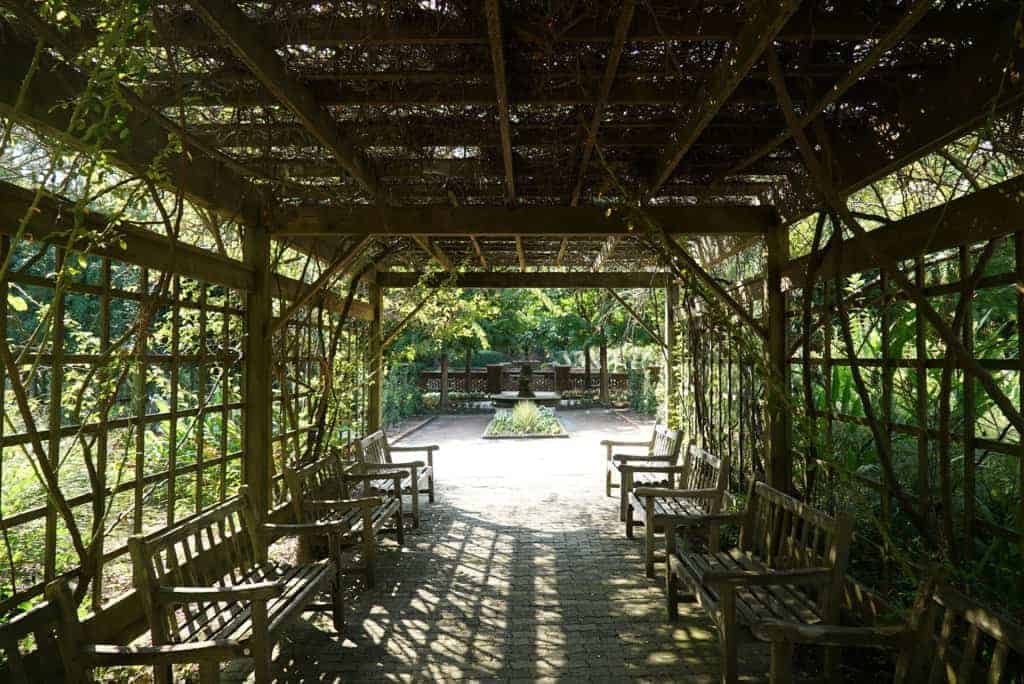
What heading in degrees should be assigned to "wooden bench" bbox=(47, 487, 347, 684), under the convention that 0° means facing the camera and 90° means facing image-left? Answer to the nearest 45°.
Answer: approximately 315°

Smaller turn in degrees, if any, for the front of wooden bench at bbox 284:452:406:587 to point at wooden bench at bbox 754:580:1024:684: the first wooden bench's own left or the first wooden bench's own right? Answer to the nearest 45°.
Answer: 0° — it already faces it

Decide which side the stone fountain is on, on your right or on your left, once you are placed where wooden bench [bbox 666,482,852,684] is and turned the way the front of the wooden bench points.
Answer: on your right

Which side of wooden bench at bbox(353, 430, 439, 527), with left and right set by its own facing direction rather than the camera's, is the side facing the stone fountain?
left

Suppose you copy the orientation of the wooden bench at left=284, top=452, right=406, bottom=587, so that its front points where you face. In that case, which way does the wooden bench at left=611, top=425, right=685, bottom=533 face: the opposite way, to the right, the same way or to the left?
the opposite way

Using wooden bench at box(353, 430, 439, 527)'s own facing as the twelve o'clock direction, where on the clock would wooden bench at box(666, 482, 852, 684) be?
wooden bench at box(666, 482, 852, 684) is roughly at 2 o'clock from wooden bench at box(353, 430, 439, 527).

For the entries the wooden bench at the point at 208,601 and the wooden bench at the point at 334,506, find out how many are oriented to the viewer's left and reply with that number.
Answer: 0

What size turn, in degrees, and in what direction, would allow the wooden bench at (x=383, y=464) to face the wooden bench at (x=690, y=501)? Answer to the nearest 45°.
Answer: approximately 45° to its right

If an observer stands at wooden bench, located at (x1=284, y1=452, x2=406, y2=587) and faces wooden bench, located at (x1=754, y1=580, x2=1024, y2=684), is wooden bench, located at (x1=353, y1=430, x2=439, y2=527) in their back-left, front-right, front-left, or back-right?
back-left

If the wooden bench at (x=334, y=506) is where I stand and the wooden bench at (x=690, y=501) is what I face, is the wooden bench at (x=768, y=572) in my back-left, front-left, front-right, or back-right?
front-right

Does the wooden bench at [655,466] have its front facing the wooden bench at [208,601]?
no

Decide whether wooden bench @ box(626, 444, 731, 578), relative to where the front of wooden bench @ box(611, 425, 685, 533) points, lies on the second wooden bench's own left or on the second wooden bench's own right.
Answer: on the second wooden bench's own left

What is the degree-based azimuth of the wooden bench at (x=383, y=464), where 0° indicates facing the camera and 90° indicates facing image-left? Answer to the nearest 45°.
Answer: approximately 270°

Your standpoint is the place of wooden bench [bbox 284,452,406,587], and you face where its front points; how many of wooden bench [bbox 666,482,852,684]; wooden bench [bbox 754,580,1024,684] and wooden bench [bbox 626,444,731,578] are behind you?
0

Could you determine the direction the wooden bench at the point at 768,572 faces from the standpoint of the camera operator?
facing the viewer and to the left of the viewer

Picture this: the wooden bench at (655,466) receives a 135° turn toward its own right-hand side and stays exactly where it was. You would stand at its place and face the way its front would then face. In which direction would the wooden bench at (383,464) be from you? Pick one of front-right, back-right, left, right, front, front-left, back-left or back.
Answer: back-left

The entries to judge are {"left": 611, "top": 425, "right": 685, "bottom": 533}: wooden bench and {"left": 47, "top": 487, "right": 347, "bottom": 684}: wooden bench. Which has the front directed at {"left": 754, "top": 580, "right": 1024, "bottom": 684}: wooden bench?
{"left": 47, "top": 487, "right": 347, "bottom": 684}: wooden bench

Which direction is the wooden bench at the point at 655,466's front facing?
to the viewer's left

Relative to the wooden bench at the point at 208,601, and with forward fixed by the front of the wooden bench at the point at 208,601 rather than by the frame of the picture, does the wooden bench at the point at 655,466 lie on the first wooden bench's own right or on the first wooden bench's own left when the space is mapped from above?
on the first wooden bench's own left

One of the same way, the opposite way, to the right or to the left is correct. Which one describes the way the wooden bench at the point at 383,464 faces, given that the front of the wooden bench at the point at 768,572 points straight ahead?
the opposite way

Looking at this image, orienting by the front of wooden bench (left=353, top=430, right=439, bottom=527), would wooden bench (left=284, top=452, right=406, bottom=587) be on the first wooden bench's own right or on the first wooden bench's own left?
on the first wooden bench's own right
